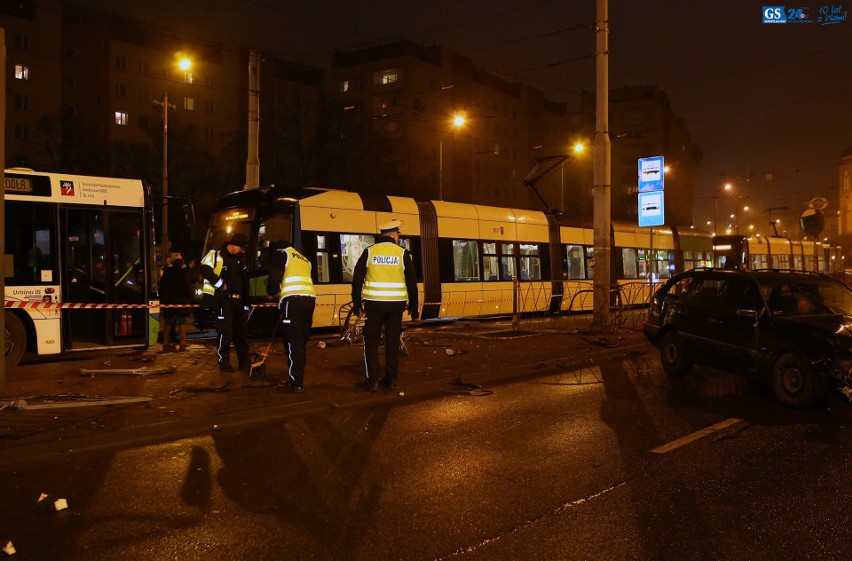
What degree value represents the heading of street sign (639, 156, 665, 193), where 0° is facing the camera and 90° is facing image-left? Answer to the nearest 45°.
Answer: approximately 0°

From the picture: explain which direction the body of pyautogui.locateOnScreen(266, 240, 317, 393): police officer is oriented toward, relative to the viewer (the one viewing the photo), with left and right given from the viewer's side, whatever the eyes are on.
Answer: facing away from the viewer and to the left of the viewer

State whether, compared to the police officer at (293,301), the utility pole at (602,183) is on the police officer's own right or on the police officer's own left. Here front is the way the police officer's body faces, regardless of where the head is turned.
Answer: on the police officer's own right

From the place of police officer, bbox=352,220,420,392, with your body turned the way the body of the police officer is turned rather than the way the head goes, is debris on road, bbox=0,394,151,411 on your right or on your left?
on your left

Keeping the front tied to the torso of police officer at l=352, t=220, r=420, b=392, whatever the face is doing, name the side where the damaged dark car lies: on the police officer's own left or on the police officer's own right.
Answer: on the police officer's own right

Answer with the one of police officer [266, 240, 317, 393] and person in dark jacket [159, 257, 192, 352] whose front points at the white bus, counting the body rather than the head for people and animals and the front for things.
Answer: the police officer

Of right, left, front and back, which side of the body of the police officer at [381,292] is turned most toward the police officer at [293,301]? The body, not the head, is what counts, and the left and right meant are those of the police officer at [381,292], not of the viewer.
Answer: left

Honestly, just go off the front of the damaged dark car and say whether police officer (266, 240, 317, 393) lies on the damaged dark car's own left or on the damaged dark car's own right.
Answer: on the damaged dark car's own right

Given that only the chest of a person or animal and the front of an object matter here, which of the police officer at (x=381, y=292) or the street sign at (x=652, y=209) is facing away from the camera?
the police officer

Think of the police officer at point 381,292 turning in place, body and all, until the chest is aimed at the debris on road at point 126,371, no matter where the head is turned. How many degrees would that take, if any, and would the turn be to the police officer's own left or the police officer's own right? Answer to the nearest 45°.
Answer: approximately 90° to the police officer's own left

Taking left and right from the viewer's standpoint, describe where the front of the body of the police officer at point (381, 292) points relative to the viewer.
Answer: facing away from the viewer
